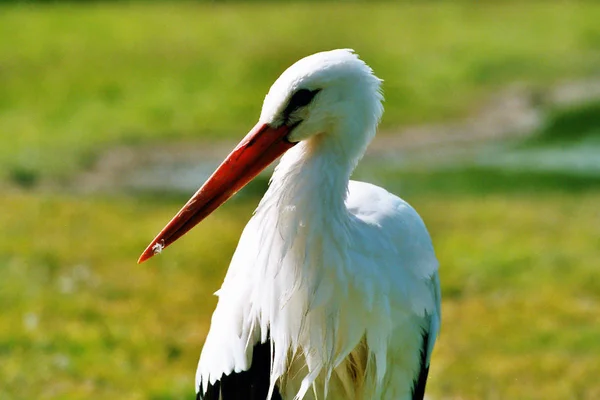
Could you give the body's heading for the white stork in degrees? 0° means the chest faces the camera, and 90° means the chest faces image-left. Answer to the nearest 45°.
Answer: approximately 45°
